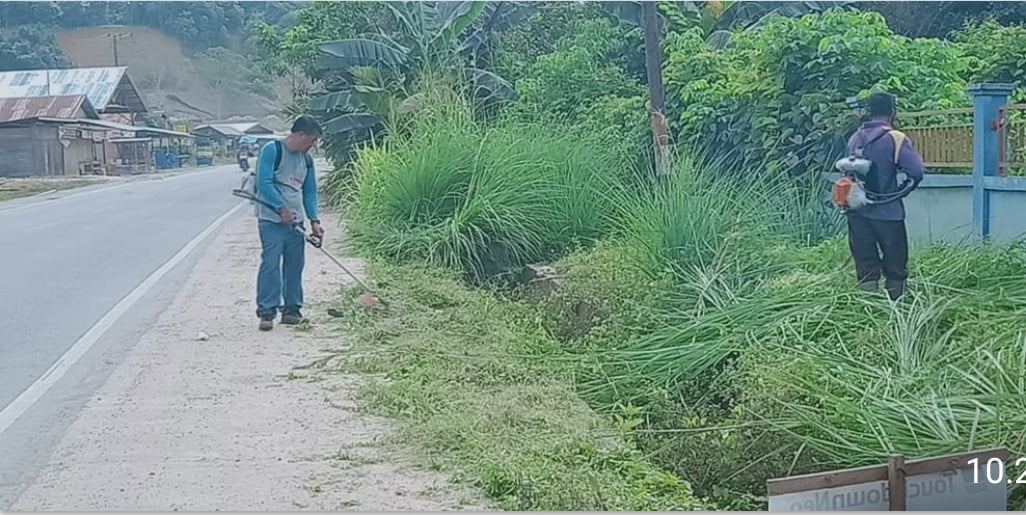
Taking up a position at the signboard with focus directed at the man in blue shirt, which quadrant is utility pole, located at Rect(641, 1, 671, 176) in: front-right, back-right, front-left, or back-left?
front-right

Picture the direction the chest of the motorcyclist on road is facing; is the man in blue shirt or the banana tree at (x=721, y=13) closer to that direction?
the man in blue shirt

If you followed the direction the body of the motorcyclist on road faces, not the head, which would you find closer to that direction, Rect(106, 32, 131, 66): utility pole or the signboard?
the signboard

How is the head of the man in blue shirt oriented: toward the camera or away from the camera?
toward the camera

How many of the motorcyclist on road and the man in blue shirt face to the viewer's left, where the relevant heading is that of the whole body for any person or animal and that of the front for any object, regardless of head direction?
0

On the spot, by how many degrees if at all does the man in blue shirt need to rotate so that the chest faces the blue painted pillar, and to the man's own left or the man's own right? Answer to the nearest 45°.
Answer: approximately 45° to the man's own left

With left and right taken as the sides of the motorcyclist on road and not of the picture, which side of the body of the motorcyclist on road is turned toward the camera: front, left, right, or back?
front

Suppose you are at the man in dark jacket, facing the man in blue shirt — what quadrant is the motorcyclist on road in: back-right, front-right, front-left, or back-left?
front-right

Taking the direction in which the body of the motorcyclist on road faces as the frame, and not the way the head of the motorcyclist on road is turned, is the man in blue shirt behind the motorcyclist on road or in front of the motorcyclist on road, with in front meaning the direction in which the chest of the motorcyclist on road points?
in front

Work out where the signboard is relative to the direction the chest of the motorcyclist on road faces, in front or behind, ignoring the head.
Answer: in front

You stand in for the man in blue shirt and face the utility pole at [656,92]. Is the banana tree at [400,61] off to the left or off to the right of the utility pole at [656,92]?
left

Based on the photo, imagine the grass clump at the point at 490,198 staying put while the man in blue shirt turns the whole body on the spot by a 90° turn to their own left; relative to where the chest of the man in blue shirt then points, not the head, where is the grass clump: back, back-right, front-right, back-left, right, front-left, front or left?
front

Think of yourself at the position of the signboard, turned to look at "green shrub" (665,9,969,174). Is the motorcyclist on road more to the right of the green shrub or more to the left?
left

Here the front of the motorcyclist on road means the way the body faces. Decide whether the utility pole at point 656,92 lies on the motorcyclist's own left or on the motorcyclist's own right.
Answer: on the motorcyclist's own left

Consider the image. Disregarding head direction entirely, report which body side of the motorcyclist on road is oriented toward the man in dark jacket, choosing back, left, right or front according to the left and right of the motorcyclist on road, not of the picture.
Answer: front
